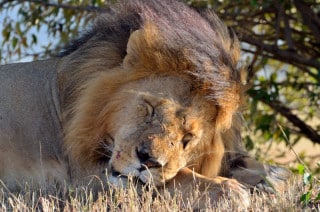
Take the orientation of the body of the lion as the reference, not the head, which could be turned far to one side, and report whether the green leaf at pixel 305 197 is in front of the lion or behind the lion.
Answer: in front

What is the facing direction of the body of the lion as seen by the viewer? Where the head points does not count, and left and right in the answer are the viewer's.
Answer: facing the viewer and to the right of the viewer
